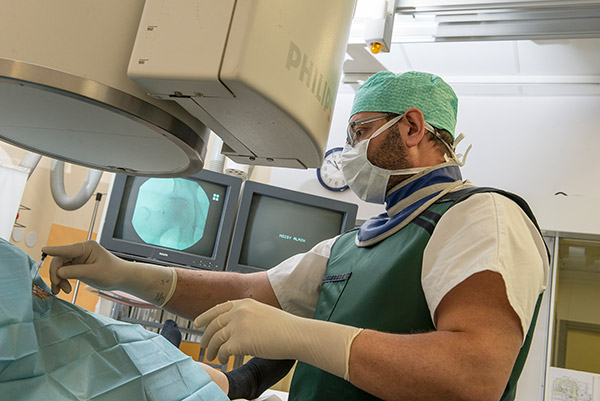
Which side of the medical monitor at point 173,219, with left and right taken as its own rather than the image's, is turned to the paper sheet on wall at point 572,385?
left

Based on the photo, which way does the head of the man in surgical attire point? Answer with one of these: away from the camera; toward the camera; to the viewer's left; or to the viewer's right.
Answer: to the viewer's left

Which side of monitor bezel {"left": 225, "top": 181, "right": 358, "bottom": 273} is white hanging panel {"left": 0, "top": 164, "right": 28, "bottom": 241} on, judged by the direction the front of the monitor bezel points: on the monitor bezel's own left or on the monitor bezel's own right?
on the monitor bezel's own right

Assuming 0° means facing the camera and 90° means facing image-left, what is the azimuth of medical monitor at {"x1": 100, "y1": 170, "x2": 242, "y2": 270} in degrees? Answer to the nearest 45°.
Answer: approximately 0°

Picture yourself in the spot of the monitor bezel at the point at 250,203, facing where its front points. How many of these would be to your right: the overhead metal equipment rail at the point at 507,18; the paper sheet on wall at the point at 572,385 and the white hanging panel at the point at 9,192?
1

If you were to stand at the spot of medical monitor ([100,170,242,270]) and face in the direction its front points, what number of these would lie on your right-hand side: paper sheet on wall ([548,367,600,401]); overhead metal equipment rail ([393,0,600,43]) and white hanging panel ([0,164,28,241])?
1

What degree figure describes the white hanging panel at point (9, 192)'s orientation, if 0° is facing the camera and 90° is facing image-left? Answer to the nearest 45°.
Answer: approximately 0°

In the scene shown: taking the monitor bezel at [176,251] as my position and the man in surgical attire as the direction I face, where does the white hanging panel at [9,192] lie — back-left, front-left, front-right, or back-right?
back-right

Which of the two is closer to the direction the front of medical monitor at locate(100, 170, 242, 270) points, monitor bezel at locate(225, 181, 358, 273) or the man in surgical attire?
the man in surgical attire

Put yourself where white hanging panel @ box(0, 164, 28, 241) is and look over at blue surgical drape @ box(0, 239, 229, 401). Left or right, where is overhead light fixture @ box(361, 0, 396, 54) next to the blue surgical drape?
left
